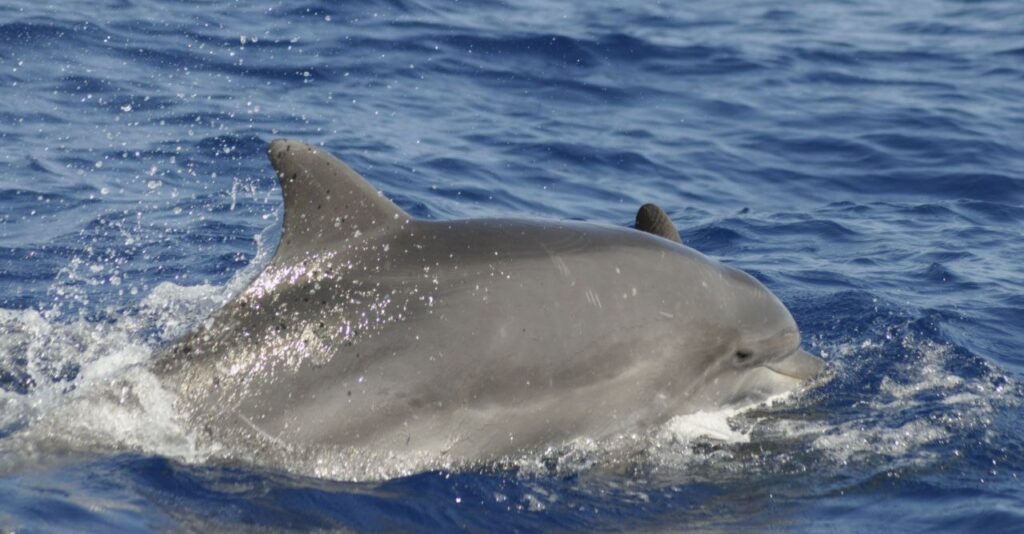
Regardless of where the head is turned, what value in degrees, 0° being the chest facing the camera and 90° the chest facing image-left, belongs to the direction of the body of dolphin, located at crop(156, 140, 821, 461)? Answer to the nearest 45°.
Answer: approximately 270°
